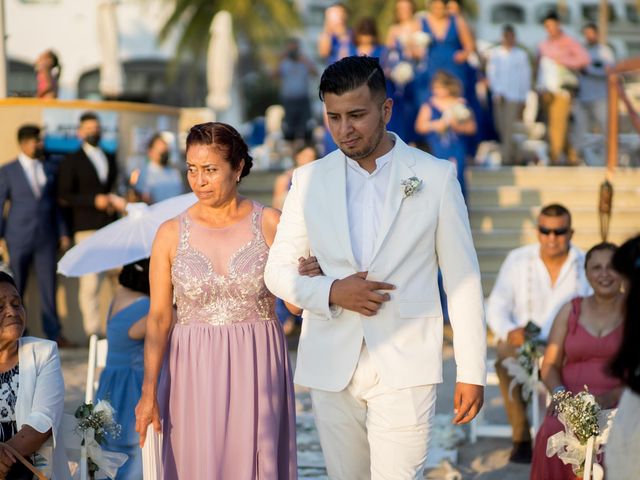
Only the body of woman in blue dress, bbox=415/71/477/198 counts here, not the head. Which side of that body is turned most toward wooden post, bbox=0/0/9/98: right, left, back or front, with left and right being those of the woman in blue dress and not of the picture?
right

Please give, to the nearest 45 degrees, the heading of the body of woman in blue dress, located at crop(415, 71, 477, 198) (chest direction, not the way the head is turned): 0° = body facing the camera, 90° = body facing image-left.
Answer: approximately 0°

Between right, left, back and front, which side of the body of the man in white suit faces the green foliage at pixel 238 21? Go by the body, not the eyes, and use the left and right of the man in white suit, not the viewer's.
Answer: back

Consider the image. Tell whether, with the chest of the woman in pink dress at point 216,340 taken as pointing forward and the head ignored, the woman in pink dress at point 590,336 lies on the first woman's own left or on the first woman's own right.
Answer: on the first woman's own left

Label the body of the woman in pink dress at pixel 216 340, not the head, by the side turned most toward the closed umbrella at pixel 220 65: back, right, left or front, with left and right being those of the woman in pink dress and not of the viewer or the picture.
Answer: back

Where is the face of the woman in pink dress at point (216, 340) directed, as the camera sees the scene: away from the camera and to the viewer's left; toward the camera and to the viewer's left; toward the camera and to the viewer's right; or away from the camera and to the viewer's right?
toward the camera and to the viewer's left

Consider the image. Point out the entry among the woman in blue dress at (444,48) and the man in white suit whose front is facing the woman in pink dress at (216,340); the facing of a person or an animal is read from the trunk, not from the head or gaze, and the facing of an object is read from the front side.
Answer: the woman in blue dress

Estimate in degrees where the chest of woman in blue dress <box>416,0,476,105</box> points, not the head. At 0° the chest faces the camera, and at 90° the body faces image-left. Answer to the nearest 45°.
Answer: approximately 0°

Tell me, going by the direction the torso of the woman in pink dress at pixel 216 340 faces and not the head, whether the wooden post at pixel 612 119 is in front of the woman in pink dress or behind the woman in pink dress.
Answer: behind

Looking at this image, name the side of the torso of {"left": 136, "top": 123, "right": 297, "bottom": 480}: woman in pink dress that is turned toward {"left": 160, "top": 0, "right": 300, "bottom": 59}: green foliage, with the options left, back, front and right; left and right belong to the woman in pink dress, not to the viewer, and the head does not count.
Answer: back
